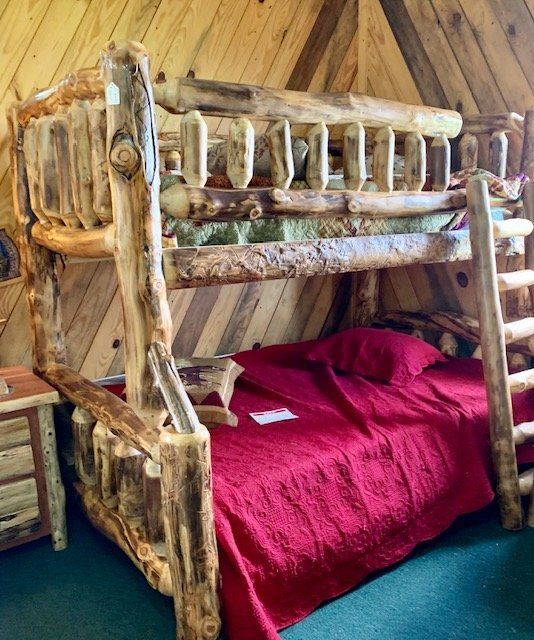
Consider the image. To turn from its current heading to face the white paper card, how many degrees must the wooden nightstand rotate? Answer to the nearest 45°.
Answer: approximately 45° to its left

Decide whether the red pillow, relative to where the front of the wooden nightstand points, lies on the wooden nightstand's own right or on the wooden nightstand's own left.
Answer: on the wooden nightstand's own left
